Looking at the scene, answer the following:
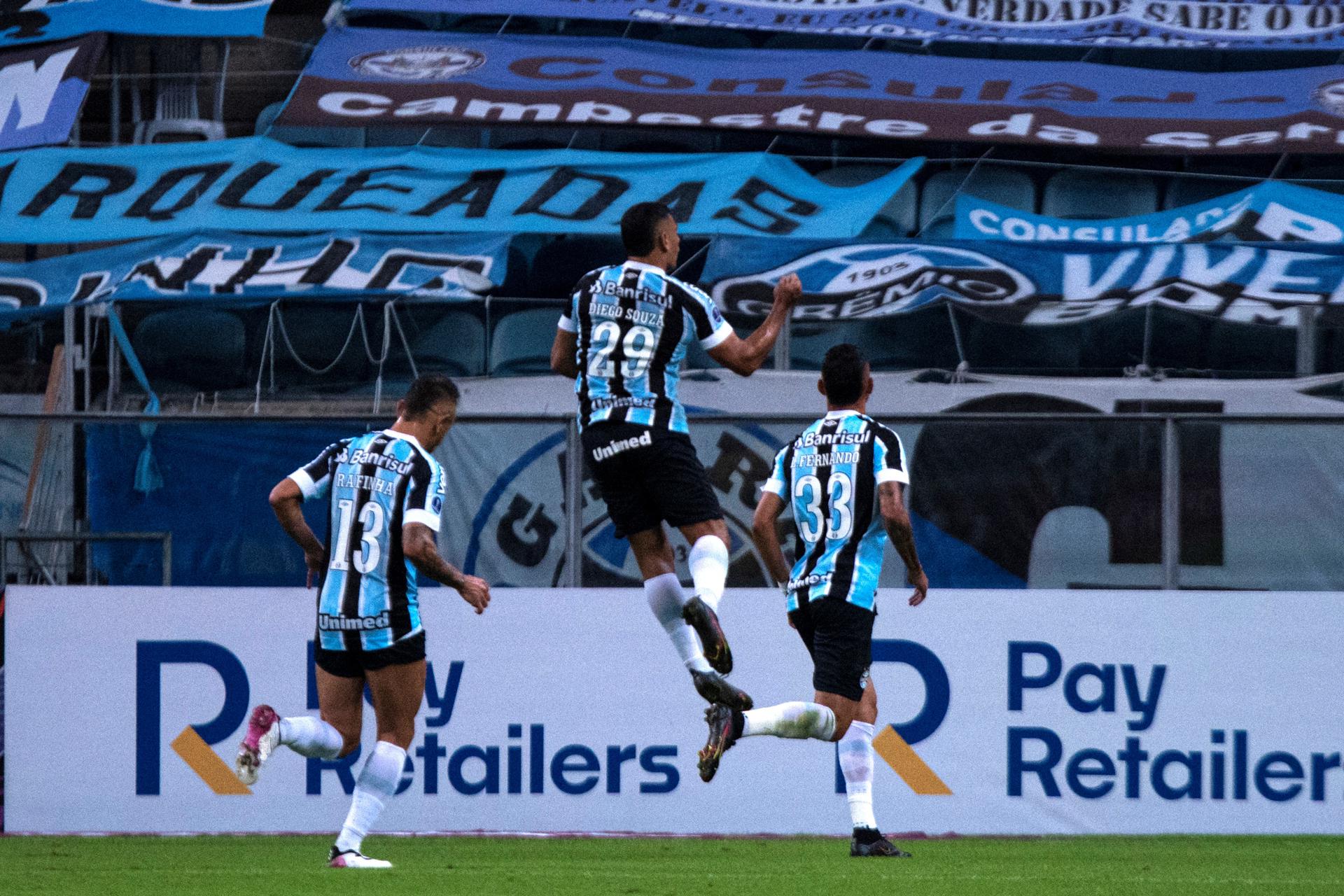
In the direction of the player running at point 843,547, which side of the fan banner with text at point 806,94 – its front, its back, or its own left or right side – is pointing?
front

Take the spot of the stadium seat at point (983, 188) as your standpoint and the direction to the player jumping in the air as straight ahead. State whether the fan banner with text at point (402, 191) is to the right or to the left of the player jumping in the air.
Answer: right

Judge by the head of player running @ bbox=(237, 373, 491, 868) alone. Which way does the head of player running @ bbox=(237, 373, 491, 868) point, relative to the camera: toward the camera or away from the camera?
away from the camera

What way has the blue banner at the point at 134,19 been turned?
toward the camera

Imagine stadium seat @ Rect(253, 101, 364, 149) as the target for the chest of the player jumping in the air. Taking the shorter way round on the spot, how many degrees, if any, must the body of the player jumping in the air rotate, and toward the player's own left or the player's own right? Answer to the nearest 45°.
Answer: approximately 45° to the player's own left

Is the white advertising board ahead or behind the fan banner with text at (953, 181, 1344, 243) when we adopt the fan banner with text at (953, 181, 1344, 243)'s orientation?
ahead

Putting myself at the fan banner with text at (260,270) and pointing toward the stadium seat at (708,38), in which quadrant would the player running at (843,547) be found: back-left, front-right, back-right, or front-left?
back-right

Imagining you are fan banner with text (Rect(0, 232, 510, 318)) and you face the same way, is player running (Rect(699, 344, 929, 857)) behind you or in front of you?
in front

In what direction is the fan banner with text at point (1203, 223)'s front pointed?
toward the camera

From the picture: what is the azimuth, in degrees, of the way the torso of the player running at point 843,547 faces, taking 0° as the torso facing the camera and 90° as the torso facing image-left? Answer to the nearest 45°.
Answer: approximately 225°

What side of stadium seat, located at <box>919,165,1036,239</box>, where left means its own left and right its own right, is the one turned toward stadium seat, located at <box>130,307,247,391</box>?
right

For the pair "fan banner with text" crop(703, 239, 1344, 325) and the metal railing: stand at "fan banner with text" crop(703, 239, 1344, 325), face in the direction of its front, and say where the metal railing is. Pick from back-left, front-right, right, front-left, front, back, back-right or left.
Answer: front-right

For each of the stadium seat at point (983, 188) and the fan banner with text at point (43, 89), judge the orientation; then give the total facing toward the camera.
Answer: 2
